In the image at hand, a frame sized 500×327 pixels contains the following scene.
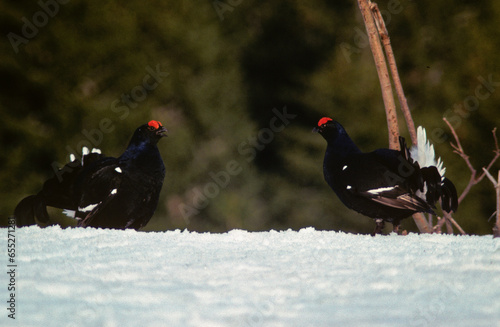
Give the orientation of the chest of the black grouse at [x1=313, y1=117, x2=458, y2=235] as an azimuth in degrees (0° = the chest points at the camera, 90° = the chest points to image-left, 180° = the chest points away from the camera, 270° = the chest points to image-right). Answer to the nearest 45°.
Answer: approximately 90°
